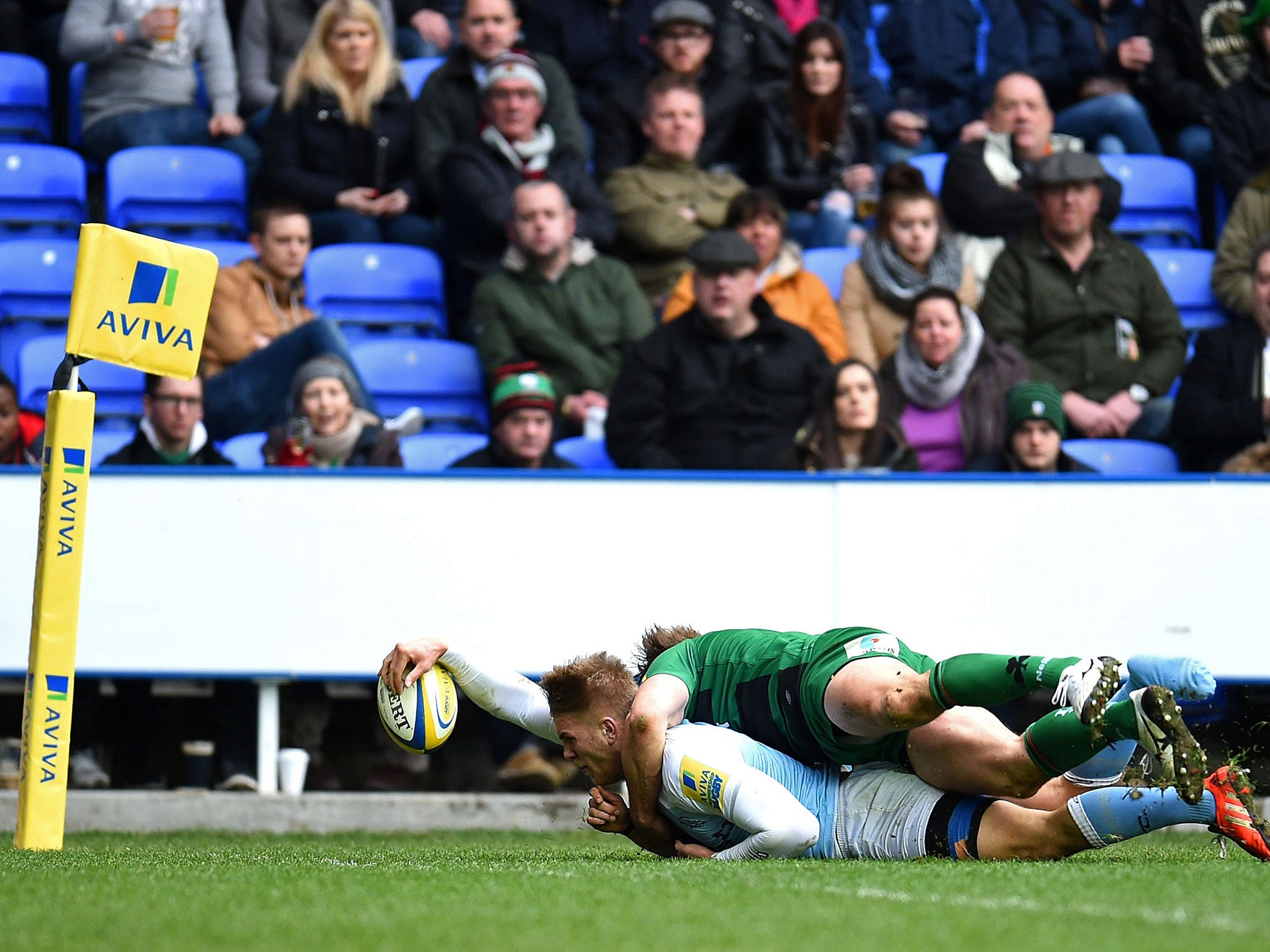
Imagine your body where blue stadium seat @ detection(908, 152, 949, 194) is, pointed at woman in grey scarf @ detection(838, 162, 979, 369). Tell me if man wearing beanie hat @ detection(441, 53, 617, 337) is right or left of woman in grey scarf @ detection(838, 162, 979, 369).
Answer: right

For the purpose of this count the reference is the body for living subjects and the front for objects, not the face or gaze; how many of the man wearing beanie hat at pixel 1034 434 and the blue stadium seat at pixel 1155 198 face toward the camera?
2

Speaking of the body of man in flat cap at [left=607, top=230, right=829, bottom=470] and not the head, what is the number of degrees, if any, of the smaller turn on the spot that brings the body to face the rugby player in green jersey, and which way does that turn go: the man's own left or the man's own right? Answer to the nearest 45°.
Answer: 0° — they already face them

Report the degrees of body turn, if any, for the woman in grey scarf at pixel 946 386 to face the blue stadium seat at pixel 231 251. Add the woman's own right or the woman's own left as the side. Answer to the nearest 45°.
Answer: approximately 90° to the woman's own right

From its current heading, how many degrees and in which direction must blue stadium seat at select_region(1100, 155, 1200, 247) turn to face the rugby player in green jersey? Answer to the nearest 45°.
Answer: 0° — it already faces them

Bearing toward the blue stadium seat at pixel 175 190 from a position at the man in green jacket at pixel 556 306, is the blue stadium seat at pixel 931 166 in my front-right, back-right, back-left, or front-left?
back-right

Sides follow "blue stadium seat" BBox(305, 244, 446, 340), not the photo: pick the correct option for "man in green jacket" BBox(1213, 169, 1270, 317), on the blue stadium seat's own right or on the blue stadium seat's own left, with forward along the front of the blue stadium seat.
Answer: on the blue stadium seat's own left

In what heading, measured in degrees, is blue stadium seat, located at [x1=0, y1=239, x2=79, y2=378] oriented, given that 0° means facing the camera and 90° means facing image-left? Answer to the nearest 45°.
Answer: approximately 0°

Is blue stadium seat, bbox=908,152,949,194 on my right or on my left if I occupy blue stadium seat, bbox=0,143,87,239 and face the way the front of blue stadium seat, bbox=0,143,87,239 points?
on my left

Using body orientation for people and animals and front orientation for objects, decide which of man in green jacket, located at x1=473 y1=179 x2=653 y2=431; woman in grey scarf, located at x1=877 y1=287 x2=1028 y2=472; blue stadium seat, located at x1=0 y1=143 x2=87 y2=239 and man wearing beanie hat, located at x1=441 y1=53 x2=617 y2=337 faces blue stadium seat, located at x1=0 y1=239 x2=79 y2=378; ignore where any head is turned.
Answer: blue stadium seat, located at x1=0 y1=143 x2=87 y2=239

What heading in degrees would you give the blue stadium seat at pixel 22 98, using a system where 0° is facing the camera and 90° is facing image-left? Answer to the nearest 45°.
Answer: approximately 0°
